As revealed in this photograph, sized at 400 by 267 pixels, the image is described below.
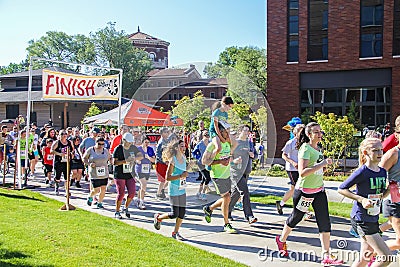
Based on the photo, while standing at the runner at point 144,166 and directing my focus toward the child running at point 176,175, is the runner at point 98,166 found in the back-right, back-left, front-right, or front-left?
back-right

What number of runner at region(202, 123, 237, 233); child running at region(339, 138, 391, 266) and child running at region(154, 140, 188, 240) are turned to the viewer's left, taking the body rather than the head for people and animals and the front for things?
0

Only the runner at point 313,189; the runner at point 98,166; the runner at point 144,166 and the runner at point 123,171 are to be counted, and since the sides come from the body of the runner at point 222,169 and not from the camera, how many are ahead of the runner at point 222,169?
1

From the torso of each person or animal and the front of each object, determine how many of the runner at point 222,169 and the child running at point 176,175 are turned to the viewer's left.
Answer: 0

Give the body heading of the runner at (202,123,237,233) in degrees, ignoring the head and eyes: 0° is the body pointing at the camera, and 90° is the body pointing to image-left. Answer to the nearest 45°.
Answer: approximately 315°

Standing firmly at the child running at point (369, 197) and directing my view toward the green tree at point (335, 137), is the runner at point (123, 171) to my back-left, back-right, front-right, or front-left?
front-left

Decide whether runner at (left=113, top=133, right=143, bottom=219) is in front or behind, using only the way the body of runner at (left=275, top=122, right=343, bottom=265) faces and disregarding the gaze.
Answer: behind

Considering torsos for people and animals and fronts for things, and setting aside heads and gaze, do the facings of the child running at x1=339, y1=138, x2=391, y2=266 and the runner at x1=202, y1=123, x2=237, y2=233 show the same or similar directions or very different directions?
same or similar directions

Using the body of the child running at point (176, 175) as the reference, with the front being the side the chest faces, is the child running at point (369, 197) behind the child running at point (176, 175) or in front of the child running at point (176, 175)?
in front

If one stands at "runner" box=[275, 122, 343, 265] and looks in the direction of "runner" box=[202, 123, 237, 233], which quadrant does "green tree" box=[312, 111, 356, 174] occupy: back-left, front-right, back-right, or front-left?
front-right

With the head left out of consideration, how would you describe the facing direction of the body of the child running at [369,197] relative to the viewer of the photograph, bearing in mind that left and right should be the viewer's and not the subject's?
facing the viewer and to the right of the viewer

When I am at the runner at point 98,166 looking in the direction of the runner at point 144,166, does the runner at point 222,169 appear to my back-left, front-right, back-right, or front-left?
front-right

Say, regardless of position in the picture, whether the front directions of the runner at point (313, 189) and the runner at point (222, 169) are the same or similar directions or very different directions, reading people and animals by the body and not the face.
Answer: same or similar directions

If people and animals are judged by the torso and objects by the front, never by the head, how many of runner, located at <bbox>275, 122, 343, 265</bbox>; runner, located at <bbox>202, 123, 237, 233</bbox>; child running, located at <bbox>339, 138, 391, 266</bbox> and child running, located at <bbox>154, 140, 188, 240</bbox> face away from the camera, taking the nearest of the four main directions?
0

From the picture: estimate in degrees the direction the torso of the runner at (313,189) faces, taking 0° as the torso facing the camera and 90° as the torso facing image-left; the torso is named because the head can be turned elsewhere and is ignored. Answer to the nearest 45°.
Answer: approximately 315°
